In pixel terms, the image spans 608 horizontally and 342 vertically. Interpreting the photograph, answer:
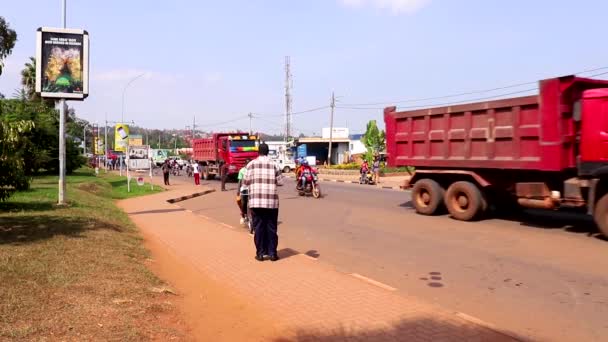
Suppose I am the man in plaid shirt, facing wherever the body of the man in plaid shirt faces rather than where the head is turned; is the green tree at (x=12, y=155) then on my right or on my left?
on my left

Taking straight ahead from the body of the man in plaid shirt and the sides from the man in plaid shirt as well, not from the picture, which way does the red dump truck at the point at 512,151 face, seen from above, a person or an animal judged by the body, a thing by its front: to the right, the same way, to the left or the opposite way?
the opposite way

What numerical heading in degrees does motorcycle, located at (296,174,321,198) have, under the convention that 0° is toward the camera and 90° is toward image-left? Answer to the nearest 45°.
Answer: approximately 315°

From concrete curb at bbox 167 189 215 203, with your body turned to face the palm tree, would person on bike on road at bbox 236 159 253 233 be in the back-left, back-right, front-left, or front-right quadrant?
back-left

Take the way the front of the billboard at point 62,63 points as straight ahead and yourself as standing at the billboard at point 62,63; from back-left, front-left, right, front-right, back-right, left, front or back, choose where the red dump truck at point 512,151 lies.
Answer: front-left

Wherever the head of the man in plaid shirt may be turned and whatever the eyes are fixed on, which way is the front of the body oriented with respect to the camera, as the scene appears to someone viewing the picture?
away from the camera

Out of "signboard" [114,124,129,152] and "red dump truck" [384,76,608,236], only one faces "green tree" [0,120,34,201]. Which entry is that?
the signboard

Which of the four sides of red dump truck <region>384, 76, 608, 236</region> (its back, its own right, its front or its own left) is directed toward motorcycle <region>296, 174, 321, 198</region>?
back

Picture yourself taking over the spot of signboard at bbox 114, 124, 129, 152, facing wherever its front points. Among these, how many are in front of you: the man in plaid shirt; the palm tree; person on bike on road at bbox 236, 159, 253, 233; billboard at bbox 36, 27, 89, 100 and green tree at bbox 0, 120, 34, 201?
4
